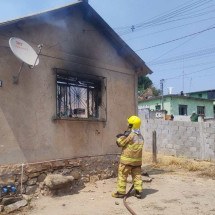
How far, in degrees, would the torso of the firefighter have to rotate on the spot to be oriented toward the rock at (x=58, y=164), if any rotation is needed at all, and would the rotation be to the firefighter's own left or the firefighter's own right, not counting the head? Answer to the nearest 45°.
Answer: approximately 45° to the firefighter's own left

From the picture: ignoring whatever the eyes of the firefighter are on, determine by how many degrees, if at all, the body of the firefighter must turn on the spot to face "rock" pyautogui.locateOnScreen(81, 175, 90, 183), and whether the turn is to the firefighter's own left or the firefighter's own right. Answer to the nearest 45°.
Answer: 0° — they already face it

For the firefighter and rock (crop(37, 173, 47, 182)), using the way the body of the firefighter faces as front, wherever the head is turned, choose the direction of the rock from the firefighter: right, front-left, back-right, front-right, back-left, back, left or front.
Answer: front-left

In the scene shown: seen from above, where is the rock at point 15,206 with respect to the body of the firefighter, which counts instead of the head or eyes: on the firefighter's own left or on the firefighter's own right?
on the firefighter's own left

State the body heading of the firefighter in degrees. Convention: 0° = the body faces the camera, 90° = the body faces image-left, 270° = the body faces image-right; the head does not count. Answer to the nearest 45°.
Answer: approximately 135°

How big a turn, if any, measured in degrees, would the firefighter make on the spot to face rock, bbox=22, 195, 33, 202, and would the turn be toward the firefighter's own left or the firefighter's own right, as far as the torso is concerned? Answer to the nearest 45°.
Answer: approximately 45° to the firefighter's own left

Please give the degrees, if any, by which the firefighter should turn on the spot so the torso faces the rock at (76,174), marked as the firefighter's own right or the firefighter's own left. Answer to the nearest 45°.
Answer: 0° — they already face it

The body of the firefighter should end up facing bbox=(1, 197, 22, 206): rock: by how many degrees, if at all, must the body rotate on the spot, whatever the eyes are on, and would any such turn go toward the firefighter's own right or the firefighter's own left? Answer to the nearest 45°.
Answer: approximately 45° to the firefighter's own left
